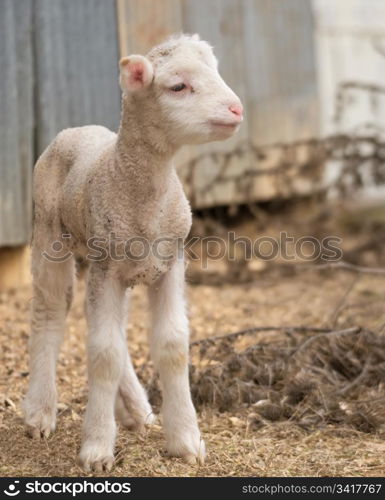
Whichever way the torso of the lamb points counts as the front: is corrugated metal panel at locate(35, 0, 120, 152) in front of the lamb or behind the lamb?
behind

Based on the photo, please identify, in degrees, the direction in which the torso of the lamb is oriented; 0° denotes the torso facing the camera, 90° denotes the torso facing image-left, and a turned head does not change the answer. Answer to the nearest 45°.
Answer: approximately 315°

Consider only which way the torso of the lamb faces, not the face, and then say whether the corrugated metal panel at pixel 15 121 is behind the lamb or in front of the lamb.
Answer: behind
